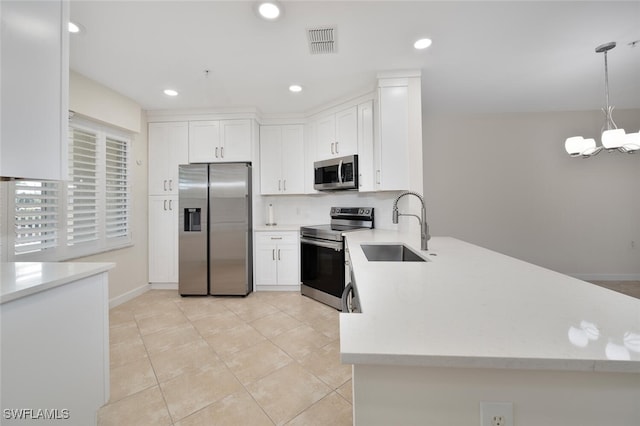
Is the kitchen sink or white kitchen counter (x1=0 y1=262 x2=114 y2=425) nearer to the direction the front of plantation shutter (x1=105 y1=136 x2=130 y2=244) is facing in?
the kitchen sink

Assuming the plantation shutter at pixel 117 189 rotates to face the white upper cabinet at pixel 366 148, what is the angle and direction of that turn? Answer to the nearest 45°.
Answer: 0° — it already faces it

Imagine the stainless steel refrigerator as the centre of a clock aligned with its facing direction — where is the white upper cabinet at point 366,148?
The white upper cabinet is roughly at 10 o'clock from the stainless steel refrigerator.

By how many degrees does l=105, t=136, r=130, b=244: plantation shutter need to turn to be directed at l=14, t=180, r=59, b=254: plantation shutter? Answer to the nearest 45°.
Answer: approximately 90° to its right

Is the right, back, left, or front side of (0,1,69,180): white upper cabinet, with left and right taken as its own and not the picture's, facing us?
right

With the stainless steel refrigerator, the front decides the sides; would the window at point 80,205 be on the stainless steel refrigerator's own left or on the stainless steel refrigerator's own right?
on the stainless steel refrigerator's own right

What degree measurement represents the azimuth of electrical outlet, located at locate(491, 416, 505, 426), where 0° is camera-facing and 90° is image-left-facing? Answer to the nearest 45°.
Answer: approximately 0°
